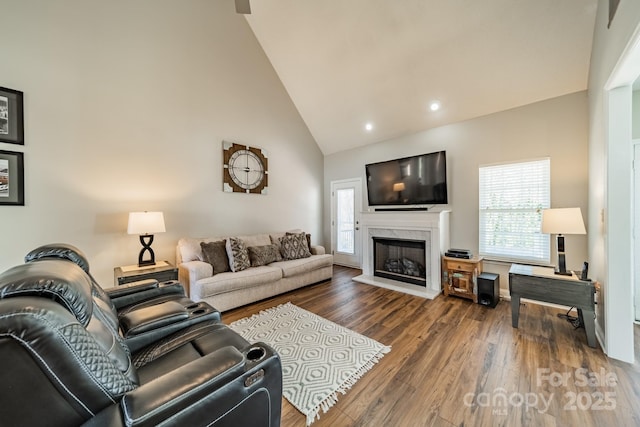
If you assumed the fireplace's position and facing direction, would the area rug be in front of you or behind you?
in front

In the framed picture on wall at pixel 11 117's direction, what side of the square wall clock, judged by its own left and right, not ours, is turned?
right

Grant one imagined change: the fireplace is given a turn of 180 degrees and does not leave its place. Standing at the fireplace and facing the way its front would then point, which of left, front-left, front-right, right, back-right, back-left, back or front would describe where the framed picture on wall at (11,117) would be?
back

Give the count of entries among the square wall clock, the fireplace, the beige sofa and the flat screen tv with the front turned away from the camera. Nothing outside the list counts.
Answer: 0

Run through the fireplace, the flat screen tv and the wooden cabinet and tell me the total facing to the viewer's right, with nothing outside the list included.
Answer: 0

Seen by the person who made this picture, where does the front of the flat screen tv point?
facing the viewer and to the left of the viewer

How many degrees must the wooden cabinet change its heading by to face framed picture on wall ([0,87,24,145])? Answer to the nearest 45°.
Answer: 0° — it already faces it

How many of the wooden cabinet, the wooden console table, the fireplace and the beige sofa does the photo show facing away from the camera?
0

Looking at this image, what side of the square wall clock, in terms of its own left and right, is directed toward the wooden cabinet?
front

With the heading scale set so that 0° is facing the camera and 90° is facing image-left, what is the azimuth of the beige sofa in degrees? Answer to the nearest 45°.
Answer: approximately 315°

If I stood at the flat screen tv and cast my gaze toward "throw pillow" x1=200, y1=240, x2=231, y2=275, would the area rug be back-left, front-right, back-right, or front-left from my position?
front-left

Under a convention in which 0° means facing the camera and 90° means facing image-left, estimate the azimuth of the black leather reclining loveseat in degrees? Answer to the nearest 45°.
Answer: approximately 225°

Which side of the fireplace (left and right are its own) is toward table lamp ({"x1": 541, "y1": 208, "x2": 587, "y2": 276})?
left

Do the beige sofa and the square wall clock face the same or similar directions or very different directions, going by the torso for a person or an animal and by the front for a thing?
same or similar directions
